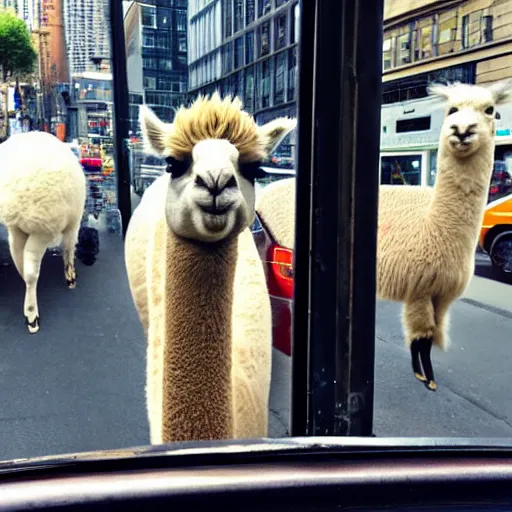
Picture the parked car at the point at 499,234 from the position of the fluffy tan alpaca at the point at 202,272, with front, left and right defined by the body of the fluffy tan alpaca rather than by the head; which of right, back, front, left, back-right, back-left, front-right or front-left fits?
left

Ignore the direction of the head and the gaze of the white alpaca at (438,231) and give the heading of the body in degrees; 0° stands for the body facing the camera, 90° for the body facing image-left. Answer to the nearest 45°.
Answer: approximately 315°

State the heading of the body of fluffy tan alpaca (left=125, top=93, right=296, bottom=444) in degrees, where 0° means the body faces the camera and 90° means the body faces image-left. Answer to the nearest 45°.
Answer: approximately 0°

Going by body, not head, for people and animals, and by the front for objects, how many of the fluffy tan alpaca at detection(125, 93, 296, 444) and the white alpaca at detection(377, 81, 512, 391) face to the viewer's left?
0

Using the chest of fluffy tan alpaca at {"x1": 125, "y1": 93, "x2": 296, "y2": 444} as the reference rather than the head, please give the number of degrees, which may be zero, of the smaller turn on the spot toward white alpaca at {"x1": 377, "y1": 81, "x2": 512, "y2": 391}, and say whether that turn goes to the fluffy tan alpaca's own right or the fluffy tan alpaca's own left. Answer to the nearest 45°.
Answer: approximately 90° to the fluffy tan alpaca's own left

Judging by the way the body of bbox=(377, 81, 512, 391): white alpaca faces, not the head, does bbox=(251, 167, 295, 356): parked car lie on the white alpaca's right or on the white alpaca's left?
on the white alpaca's right
